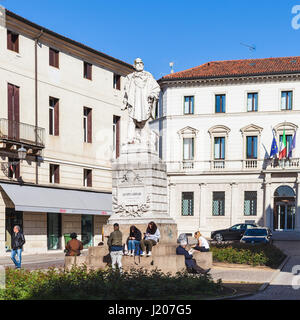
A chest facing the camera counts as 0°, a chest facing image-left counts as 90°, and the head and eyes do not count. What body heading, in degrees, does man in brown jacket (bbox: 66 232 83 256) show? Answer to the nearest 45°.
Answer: approximately 180°

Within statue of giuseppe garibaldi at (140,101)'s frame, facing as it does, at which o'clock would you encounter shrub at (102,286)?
The shrub is roughly at 12 o'clock from the statue of giuseppe garibaldi.

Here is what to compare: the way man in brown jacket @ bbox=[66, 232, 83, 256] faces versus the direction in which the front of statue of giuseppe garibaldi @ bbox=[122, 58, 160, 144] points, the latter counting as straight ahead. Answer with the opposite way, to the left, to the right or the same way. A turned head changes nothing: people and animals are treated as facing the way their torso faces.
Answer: the opposite way

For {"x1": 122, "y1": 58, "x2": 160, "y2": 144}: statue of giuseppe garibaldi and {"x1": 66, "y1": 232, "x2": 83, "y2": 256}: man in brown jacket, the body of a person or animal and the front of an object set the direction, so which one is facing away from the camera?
the man in brown jacket

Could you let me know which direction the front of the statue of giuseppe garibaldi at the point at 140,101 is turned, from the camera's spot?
facing the viewer

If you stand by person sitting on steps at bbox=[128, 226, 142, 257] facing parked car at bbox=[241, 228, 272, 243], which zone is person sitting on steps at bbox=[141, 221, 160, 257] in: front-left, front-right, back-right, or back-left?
front-right

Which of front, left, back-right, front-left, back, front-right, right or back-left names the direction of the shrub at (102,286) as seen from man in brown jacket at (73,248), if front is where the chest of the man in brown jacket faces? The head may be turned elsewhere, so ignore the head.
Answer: back

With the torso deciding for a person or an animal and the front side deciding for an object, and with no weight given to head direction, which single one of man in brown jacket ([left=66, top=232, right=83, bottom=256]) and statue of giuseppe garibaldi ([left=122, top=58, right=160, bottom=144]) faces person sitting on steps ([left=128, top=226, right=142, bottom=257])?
the statue of giuseppe garibaldi
